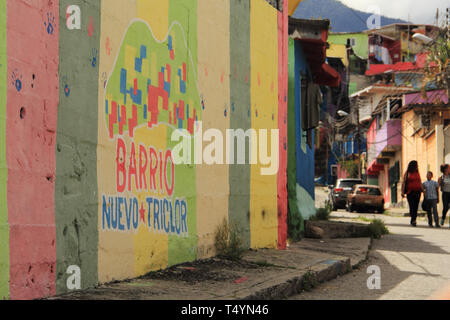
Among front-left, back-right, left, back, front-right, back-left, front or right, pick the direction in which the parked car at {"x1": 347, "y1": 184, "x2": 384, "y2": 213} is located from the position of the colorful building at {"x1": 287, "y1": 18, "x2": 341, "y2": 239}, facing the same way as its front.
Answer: left

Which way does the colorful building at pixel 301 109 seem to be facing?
to the viewer's right

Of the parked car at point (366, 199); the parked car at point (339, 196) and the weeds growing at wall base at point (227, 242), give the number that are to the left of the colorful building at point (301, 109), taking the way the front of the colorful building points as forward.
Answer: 2

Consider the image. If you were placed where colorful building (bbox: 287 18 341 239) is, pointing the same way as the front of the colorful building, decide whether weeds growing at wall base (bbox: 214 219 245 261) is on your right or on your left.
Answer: on your right

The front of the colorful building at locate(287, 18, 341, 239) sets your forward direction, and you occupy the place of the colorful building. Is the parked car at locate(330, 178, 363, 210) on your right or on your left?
on your left

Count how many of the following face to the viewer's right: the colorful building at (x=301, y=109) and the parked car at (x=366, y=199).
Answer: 1
